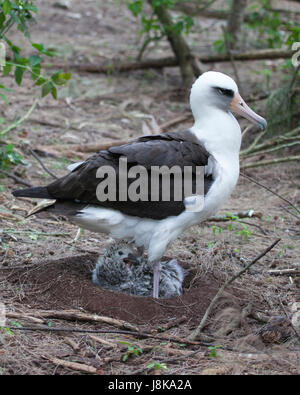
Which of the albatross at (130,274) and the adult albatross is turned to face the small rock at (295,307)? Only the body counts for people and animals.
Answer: the adult albatross

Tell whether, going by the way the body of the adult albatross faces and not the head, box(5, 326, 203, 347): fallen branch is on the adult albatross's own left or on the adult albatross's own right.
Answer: on the adult albatross's own right

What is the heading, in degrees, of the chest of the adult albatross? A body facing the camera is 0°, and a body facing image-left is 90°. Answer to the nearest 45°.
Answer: approximately 270°

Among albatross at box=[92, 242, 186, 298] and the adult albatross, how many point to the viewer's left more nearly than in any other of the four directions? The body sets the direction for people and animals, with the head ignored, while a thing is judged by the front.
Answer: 1

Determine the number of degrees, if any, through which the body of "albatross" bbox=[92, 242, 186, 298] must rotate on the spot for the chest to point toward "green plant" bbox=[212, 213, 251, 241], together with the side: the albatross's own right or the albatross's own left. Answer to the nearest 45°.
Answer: approximately 135° to the albatross's own right

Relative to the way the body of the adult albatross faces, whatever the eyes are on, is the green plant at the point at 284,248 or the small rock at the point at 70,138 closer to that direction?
the green plant

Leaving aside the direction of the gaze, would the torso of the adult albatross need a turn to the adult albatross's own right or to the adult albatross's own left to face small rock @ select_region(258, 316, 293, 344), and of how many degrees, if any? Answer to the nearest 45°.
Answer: approximately 45° to the adult albatross's own right

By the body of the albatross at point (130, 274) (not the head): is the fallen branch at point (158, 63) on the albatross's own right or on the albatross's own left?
on the albatross's own right

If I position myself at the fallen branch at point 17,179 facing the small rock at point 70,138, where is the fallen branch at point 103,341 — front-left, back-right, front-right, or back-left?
back-right

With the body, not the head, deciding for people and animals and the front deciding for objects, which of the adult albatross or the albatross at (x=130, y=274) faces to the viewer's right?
the adult albatross

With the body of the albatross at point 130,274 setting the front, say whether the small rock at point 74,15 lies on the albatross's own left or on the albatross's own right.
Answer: on the albatross's own right

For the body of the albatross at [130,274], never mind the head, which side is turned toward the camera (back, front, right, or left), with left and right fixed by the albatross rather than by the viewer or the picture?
left

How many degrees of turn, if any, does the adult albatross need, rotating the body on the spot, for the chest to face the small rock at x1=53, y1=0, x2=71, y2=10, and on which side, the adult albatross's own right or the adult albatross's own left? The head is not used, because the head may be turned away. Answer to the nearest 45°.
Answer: approximately 90° to the adult albatross's own left

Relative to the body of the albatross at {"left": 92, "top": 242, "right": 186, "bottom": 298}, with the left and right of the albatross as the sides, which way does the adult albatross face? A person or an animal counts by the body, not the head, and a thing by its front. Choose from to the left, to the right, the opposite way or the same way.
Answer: the opposite way

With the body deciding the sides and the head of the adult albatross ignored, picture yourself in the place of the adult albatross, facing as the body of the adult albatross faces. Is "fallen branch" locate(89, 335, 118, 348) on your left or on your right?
on your right
